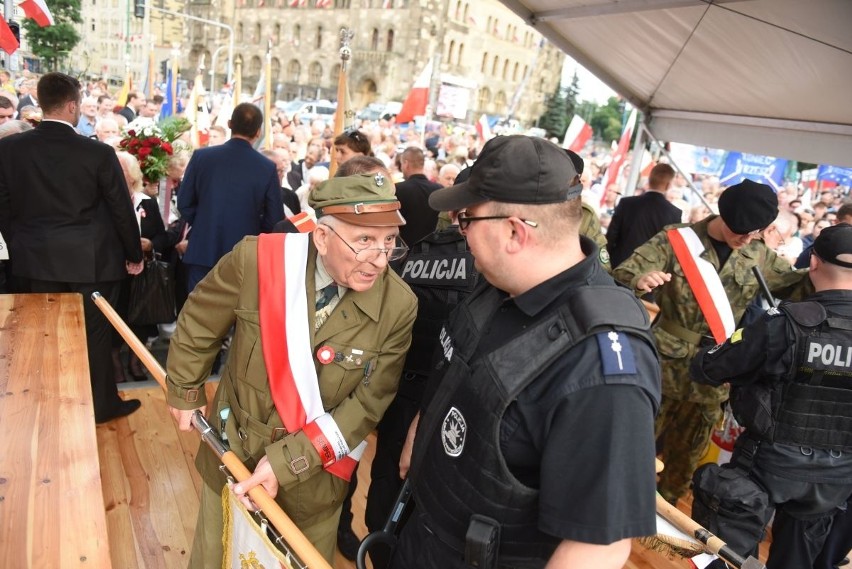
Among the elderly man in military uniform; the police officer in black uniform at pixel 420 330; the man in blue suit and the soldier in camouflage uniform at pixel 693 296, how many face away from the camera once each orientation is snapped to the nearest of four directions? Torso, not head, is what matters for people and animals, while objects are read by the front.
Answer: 2

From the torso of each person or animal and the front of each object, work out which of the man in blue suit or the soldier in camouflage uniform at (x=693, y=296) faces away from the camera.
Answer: the man in blue suit

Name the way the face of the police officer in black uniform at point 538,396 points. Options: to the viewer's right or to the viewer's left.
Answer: to the viewer's left

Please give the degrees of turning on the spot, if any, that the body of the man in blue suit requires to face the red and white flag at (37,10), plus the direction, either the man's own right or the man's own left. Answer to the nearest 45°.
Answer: approximately 45° to the man's own left

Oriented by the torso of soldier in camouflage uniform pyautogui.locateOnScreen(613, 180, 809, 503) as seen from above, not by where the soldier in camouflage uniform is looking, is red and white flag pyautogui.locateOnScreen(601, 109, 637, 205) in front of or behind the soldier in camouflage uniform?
behind

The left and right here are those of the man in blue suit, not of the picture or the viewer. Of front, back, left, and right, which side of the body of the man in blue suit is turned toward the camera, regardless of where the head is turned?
back

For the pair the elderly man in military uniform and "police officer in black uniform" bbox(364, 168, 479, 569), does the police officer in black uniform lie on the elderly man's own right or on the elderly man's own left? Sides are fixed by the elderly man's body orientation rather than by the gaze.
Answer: on the elderly man's own left

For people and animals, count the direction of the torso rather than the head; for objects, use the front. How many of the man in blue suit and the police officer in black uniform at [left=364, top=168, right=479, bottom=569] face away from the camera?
2

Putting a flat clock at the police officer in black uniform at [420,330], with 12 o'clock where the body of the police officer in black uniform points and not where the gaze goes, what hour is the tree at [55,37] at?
The tree is roughly at 11 o'clock from the police officer in black uniform.

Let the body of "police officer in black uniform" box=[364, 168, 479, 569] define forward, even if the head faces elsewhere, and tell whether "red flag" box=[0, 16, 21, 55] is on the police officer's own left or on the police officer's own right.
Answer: on the police officer's own left

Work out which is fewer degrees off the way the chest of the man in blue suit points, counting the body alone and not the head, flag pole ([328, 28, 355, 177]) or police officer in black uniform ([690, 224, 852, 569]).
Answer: the flag pole

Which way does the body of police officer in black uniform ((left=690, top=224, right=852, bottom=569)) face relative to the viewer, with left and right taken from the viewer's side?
facing away from the viewer and to the left of the viewer

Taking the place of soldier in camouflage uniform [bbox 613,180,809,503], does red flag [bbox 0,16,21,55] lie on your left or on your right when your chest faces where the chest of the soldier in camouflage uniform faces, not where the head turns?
on your right
